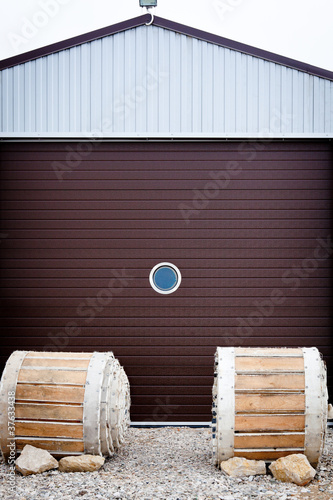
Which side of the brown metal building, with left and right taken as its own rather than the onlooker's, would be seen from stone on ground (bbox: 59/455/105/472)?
front

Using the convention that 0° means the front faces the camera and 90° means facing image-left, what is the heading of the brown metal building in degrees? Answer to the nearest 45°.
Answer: approximately 0°

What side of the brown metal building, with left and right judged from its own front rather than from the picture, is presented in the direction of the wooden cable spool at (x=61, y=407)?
front

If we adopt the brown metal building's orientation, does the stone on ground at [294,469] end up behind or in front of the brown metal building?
in front
